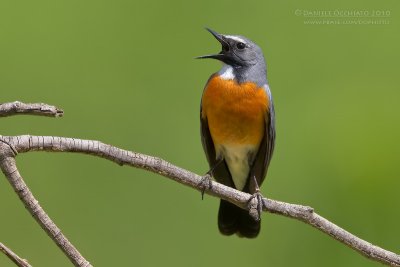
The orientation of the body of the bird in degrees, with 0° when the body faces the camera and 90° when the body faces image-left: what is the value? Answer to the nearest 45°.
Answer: approximately 0°

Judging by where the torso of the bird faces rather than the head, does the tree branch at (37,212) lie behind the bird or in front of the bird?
in front

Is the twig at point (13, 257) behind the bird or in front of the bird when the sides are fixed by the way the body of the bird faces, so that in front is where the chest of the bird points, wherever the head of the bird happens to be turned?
in front
